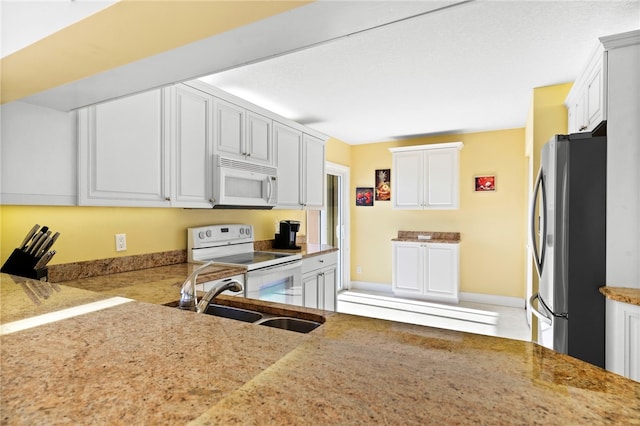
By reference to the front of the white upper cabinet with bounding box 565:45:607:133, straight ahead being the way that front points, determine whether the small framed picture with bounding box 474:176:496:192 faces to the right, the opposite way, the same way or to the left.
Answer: to the left

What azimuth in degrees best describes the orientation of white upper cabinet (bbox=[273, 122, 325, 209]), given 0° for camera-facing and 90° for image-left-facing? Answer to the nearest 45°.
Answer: approximately 315°

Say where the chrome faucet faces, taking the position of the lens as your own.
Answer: facing to the right of the viewer

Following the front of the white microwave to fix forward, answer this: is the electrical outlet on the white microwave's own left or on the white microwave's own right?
on the white microwave's own right

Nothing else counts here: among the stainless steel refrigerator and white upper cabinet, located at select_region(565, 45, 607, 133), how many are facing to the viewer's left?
2

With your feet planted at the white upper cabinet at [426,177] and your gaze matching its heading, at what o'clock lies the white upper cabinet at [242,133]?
the white upper cabinet at [242,133] is roughly at 1 o'clock from the white upper cabinet at [426,177].

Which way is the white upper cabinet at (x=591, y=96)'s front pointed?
to the viewer's left

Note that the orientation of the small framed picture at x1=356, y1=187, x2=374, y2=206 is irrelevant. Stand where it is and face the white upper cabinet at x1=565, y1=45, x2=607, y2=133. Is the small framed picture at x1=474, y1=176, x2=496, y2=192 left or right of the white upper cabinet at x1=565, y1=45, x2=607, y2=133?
left

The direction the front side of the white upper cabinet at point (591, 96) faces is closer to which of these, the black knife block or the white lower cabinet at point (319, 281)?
the white lower cabinet

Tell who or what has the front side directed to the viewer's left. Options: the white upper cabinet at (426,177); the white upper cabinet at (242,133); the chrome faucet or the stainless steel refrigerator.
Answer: the stainless steel refrigerator

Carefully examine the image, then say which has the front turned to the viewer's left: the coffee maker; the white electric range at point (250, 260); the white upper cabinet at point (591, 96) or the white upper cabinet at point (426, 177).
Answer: the white upper cabinet at point (591, 96)

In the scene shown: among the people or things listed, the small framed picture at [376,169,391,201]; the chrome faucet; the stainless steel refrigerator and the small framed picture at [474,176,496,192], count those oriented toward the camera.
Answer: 2
